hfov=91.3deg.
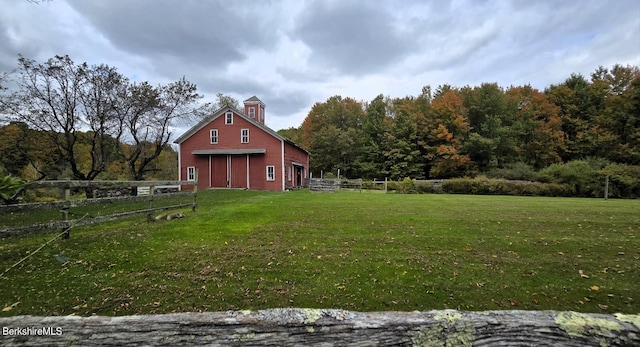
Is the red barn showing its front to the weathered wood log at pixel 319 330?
yes

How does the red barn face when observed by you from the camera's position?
facing the viewer

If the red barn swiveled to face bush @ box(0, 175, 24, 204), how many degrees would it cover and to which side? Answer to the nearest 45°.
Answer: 0° — it already faces it

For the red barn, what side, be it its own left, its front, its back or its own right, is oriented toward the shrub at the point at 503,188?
left

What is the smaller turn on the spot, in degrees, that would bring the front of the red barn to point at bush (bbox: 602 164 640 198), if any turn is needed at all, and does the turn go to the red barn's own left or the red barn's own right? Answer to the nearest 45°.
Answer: approximately 45° to the red barn's own left

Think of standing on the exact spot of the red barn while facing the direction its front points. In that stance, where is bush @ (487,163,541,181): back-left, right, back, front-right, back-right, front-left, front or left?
left

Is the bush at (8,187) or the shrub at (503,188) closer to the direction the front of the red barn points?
the bush
